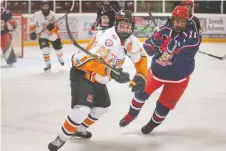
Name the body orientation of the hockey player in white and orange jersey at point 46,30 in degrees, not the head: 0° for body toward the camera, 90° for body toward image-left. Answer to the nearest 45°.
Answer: approximately 0°

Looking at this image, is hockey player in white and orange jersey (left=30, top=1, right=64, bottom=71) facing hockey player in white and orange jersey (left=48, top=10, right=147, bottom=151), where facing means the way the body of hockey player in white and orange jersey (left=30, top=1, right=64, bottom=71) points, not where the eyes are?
yes

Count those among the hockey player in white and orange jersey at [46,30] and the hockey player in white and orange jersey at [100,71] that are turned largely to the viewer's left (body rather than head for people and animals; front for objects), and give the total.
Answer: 0

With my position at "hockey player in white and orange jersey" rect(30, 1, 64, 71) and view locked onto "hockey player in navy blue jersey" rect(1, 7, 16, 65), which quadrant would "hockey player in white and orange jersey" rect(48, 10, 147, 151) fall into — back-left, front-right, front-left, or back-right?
back-left

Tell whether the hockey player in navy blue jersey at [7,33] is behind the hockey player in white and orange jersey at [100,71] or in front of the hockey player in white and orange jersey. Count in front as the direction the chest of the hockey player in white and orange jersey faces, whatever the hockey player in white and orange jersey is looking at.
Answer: behind

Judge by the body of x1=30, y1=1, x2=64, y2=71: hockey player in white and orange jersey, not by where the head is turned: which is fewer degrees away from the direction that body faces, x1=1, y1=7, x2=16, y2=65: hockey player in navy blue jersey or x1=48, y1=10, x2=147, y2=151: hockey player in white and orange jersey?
the hockey player in white and orange jersey

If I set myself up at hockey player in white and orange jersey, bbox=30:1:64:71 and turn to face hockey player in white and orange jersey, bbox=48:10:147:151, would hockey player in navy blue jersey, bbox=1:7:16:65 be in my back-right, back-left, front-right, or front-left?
back-right

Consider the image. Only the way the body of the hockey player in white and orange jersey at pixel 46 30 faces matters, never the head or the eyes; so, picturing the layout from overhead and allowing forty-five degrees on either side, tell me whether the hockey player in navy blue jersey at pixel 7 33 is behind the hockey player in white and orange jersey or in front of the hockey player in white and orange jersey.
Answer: behind
